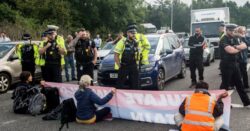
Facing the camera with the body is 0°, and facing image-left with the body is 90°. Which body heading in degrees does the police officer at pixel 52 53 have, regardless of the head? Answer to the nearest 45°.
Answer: approximately 0°

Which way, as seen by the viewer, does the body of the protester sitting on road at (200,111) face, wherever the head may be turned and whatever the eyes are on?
away from the camera

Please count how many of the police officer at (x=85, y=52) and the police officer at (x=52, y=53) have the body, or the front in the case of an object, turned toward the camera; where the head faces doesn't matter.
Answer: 2

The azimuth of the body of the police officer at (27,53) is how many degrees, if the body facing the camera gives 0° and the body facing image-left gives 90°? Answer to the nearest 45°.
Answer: approximately 180°

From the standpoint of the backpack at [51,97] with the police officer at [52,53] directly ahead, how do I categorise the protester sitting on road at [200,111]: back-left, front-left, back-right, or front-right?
back-right

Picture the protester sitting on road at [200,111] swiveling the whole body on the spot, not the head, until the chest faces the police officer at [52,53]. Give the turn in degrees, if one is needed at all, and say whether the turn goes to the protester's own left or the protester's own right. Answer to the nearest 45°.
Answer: approximately 45° to the protester's own left

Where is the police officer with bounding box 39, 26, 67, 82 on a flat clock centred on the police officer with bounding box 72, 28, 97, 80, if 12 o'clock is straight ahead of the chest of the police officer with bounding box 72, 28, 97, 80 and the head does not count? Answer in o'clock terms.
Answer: the police officer with bounding box 39, 26, 67, 82 is roughly at 2 o'clock from the police officer with bounding box 72, 28, 97, 80.

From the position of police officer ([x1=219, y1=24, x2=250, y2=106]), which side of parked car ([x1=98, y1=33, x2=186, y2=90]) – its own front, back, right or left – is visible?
left

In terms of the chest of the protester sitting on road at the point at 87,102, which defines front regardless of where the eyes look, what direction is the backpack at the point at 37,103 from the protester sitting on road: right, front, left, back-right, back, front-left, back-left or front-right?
left

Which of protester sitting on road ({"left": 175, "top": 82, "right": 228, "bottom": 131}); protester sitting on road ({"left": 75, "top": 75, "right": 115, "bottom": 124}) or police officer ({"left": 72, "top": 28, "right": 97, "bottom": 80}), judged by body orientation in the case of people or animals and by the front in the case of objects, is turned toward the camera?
the police officer

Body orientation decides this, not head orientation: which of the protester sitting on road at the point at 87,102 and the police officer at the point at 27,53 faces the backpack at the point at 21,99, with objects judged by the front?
the police officer

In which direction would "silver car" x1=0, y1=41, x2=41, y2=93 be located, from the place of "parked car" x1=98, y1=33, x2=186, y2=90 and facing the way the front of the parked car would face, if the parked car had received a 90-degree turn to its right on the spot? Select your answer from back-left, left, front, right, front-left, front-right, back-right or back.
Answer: front-left

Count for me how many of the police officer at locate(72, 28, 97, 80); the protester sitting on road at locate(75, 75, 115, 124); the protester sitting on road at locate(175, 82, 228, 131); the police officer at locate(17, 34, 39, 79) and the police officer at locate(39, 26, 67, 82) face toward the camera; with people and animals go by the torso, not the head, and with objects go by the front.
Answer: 3

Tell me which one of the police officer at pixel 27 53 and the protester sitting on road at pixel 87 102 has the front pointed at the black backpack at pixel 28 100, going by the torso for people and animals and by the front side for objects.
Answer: the police officer
